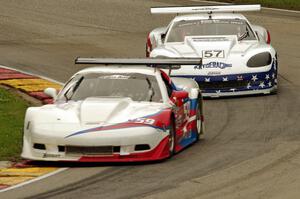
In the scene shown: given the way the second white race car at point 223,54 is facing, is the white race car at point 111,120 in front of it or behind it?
in front

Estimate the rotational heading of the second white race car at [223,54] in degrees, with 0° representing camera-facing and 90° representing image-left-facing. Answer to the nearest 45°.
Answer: approximately 0°

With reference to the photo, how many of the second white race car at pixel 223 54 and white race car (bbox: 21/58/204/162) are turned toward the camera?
2

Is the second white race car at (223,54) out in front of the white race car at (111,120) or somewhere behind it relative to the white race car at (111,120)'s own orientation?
behind

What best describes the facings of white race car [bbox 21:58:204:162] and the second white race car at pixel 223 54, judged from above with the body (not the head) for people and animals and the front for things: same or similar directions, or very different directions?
same or similar directions

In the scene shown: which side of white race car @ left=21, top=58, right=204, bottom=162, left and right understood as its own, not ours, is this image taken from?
front
